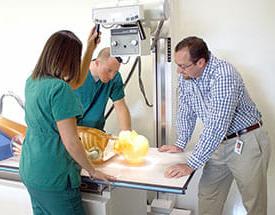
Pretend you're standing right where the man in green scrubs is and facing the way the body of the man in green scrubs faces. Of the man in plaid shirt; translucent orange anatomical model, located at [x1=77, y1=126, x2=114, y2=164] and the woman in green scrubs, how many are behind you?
0

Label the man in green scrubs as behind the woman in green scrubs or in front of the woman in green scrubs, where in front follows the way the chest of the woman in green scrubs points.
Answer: in front

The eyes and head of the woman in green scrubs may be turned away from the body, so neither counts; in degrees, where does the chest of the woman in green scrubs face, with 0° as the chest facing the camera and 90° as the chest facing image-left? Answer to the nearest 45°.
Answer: approximately 225°

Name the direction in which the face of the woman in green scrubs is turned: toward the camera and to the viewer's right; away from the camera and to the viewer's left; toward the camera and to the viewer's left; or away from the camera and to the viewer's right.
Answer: away from the camera and to the viewer's right

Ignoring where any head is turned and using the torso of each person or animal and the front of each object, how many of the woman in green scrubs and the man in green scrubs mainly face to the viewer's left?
0

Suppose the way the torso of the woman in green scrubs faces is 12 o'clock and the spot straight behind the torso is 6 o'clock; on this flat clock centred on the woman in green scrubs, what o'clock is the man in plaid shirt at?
The man in plaid shirt is roughly at 1 o'clock from the woman in green scrubs.

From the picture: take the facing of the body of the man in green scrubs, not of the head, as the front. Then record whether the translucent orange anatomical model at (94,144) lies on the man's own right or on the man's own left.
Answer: on the man's own right

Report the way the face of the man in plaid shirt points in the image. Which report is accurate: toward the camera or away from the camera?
toward the camera

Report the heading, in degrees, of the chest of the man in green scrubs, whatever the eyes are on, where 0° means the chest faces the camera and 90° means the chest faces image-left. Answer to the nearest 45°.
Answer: approximately 315°
